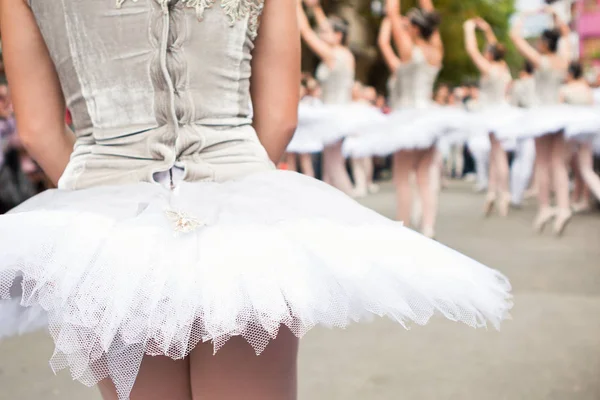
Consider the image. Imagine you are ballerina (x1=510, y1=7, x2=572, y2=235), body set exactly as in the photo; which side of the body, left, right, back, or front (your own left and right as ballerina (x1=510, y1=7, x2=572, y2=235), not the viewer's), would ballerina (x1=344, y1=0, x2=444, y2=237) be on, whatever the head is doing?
left

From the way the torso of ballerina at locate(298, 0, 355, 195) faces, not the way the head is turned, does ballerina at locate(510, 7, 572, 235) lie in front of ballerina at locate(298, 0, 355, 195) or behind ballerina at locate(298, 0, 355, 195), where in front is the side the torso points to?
behind

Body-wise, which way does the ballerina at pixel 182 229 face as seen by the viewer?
away from the camera

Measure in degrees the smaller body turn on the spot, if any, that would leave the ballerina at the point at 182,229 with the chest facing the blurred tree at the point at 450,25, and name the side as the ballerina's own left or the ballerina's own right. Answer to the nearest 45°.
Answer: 0° — they already face it

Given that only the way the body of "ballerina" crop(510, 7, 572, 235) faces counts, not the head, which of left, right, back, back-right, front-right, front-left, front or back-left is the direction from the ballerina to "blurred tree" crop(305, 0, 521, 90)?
front-right

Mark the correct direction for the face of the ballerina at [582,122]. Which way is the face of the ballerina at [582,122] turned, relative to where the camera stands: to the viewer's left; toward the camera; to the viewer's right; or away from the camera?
away from the camera

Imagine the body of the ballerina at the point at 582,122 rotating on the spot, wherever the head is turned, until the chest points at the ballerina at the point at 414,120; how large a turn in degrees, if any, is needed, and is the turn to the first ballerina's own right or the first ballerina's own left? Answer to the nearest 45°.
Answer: approximately 90° to the first ballerina's own left

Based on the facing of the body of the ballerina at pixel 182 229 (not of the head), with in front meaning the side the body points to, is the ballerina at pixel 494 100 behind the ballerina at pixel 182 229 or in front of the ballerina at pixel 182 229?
in front
